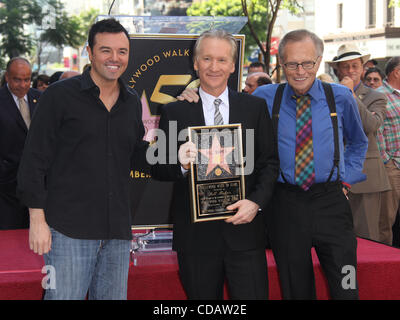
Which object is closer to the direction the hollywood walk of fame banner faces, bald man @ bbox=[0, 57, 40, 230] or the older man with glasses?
the older man with glasses

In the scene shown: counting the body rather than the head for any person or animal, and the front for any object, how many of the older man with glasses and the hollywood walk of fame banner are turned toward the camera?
2

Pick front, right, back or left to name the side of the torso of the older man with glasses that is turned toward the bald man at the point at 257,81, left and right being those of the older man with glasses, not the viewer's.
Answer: back

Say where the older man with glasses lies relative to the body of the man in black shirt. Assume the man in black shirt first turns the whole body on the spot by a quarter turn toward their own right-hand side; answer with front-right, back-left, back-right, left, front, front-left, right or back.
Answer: back-left

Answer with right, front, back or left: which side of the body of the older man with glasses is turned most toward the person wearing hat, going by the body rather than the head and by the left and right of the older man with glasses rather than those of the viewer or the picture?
back

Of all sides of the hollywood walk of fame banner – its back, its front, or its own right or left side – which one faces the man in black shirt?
front

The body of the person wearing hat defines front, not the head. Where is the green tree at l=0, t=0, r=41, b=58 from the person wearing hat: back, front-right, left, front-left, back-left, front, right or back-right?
right

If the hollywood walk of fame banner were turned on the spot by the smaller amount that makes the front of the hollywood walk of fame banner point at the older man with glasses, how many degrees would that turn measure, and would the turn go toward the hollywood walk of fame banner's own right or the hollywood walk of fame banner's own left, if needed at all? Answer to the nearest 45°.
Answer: approximately 45° to the hollywood walk of fame banner's own left
